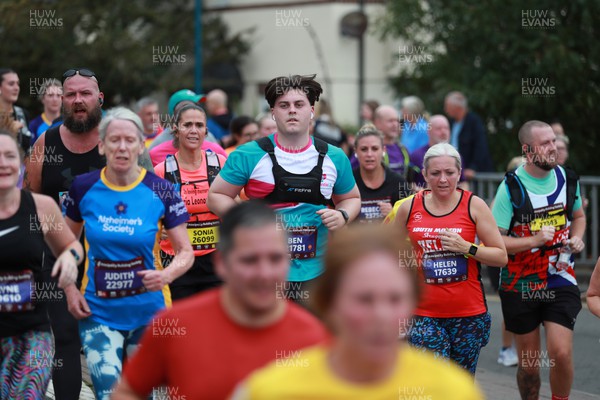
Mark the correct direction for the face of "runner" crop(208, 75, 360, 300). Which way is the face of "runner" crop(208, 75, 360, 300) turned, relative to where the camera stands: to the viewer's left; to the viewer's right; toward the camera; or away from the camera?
toward the camera

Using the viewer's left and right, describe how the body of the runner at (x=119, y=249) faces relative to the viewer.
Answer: facing the viewer

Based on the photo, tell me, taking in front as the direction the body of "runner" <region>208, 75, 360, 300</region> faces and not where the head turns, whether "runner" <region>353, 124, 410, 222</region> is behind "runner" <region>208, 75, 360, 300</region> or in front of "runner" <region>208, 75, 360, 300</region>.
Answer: behind

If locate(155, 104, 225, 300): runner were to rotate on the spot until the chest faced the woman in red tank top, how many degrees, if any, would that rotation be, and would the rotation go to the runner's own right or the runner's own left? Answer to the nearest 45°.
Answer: approximately 45° to the runner's own left

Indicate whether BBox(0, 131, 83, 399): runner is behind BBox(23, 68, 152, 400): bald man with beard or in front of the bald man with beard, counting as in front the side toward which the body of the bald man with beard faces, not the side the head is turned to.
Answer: in front

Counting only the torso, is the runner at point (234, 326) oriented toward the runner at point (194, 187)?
no

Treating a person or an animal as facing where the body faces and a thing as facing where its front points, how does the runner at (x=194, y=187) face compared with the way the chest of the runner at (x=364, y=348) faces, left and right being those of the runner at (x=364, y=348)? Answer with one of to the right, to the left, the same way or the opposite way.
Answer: the same way

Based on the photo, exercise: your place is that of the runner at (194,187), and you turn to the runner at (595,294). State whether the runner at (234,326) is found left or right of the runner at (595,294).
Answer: right

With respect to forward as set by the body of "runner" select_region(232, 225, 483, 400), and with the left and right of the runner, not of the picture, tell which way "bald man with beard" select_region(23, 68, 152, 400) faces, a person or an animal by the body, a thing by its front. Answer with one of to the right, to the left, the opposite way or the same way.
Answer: the same way

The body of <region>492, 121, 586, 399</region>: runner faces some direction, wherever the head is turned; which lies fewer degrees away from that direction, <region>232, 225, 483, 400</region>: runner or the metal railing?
the runner

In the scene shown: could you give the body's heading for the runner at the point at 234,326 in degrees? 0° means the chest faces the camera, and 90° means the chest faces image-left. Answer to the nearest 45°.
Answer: approximately 315°

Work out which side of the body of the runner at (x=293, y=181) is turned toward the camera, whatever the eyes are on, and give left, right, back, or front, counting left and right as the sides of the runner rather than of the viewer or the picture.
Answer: front
